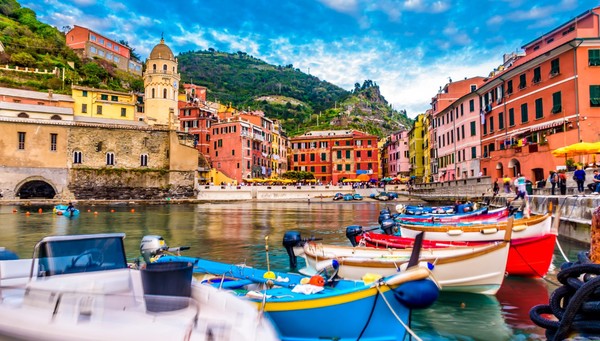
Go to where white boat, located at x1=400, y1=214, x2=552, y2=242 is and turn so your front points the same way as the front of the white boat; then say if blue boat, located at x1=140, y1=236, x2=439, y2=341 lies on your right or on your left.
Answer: on your right

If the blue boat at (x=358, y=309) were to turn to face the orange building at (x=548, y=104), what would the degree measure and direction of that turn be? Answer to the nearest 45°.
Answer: approximately 90° to its left

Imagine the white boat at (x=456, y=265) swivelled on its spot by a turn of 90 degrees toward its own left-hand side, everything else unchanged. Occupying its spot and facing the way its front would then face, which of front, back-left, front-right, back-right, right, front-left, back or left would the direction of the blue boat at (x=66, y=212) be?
left

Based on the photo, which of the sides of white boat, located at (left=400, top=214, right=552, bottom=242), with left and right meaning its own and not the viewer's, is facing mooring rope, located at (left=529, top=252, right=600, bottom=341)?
right

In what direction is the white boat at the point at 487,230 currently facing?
to the viewer's right

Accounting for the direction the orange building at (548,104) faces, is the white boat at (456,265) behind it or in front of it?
in front

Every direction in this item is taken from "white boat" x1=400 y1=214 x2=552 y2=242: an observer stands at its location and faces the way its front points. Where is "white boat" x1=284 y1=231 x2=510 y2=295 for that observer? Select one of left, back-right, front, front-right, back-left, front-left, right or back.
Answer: right

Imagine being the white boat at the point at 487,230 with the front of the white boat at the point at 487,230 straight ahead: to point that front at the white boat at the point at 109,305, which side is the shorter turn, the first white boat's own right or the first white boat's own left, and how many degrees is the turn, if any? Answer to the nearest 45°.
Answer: approximately 90° to the first white boat's own right

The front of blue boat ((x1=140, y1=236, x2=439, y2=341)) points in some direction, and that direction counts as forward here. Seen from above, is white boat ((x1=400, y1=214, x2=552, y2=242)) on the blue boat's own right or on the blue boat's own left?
on the blue boat's own left

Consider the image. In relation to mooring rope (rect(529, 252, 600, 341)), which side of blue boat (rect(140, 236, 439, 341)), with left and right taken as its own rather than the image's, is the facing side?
front

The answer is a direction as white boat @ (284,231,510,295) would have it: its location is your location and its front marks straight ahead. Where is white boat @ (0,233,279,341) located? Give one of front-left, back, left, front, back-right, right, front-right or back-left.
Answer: right

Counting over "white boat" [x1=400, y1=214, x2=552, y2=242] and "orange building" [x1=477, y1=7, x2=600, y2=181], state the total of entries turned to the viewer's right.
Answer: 1

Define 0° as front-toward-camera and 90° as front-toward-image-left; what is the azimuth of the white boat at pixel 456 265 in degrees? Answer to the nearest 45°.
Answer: approximately 315°

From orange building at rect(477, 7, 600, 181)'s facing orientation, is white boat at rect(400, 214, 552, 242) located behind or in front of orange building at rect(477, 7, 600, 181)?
in front
